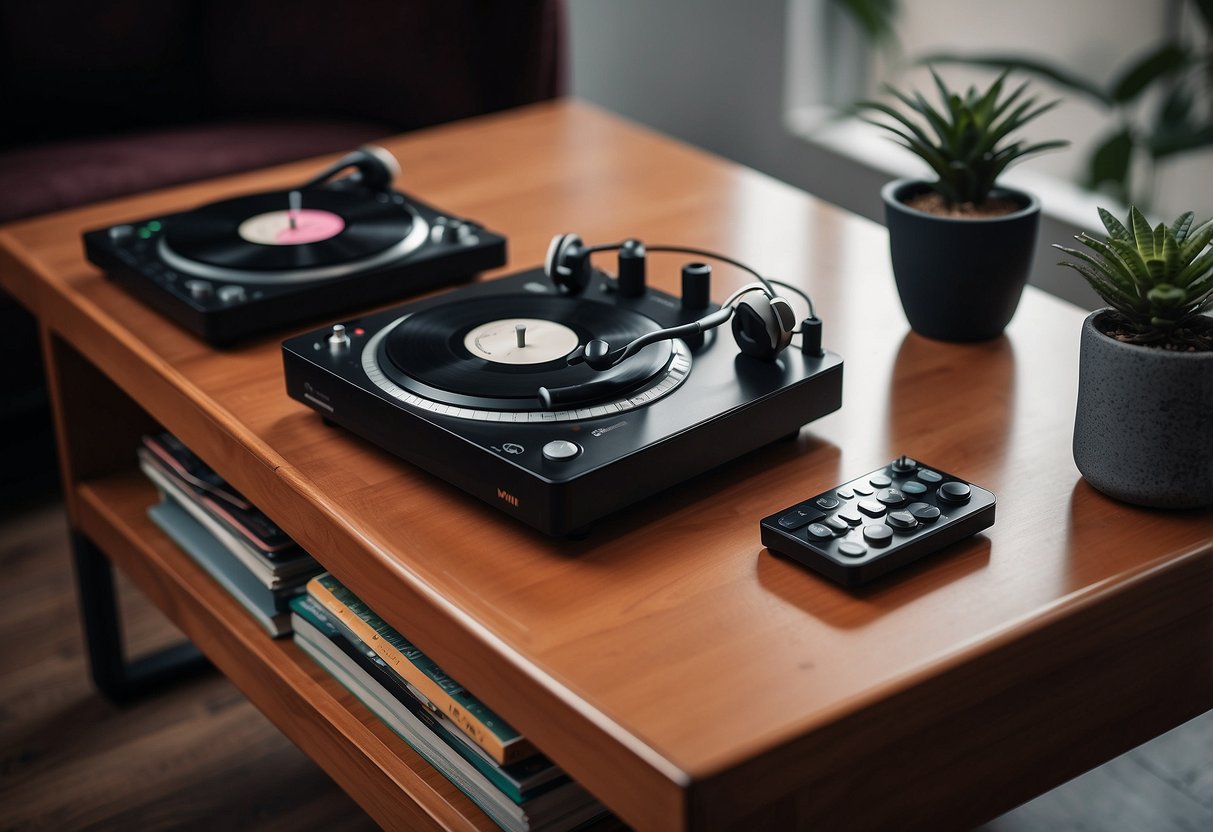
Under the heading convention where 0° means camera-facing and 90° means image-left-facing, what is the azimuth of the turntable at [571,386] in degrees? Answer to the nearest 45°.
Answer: approximately 45°

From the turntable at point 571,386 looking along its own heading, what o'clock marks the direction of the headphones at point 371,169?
The headphones is roughly at 4 o'clock from the turntable.

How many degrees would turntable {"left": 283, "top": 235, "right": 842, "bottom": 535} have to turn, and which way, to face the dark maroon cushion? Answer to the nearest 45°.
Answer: approximately 90° to its right
